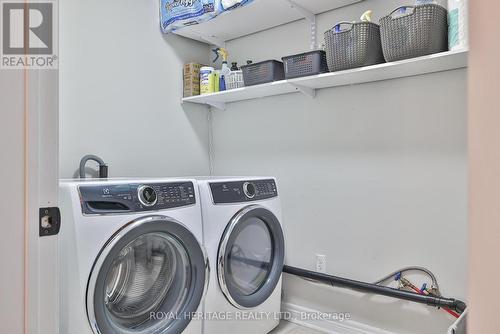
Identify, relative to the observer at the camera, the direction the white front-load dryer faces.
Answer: facing the viewer and to the right of the viewer

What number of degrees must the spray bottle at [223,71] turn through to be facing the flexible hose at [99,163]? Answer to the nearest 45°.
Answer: approximately 45° to its left

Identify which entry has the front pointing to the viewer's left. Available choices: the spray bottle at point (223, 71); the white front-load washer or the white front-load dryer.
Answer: the spray bottle

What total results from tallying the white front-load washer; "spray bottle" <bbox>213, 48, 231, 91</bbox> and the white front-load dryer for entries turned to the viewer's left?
1

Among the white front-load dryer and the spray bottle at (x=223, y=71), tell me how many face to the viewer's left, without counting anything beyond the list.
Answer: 1

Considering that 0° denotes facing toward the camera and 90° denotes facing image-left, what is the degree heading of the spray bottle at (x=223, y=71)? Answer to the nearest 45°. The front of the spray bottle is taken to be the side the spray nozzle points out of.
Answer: approximately 90°

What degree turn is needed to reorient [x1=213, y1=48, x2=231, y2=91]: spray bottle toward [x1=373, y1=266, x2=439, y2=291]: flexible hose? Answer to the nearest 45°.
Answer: approximately 135° to its left

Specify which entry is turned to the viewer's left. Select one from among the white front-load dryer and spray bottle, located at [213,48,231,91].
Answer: the spray bottle
